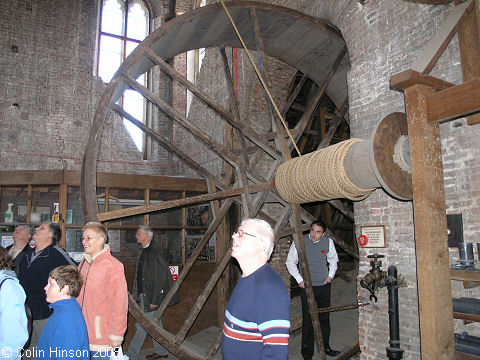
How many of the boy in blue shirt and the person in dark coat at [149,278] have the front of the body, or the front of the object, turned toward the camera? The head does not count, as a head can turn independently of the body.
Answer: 0

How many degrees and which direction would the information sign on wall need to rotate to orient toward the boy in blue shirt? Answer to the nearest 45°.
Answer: approximately 45° to its right

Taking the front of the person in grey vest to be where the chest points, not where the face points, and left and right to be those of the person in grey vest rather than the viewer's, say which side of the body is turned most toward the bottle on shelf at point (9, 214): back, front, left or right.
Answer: right

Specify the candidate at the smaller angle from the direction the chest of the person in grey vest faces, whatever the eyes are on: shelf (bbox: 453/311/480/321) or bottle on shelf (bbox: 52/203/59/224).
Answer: the shelf

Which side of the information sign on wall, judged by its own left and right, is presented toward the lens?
front

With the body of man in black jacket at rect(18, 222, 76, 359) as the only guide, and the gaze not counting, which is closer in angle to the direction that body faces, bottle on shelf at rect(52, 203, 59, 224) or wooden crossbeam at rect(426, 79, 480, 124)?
the wooden crossbeam

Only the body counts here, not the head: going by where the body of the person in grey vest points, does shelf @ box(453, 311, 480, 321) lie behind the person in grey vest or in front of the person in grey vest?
in front

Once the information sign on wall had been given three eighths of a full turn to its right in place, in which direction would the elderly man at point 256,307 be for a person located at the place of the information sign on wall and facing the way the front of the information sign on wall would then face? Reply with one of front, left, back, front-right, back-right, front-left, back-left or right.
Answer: back-left

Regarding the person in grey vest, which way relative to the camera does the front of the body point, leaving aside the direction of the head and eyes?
toward the camera

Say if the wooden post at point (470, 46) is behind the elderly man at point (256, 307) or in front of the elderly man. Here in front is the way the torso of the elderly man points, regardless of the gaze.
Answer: behind

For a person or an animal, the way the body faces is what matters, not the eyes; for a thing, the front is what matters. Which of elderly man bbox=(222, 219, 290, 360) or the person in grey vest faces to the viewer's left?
the elderly man

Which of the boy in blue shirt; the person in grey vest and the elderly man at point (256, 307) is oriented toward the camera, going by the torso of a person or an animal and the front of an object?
the person in grey vest

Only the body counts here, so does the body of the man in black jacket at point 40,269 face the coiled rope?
no
